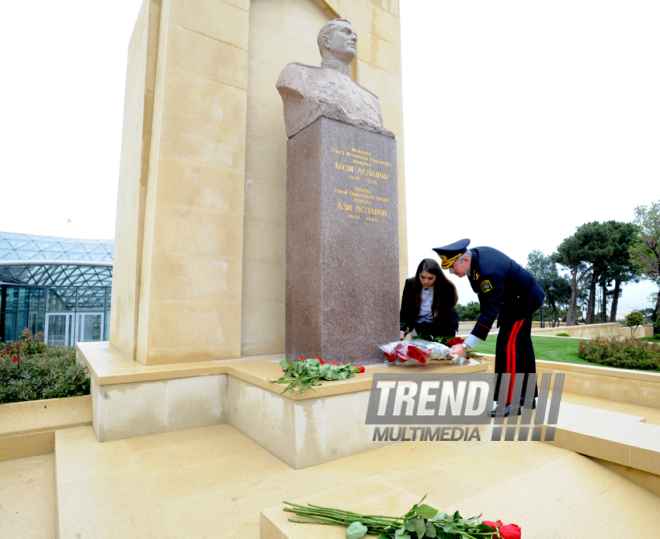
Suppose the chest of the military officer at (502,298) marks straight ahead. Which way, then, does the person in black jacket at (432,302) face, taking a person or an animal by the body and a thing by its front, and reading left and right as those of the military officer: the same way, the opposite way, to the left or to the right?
to the left

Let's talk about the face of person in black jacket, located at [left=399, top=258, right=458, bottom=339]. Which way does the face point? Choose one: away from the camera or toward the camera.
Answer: toward the camera

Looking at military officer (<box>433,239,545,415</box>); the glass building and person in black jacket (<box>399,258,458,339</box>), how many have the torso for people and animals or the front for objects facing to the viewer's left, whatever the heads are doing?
1

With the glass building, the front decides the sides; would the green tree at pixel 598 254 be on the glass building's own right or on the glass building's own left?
on the glass building's own left

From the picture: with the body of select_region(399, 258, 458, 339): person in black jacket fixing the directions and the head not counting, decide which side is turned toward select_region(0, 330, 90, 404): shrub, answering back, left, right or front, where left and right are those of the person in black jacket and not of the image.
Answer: right

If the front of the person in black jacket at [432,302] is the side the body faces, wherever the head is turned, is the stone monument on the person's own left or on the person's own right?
on the person's own right

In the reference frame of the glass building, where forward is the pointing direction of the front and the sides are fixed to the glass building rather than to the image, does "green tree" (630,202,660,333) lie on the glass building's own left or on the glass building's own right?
on the glass building's own left

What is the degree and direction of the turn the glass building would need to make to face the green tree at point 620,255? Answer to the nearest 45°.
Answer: approximately 90° to its left

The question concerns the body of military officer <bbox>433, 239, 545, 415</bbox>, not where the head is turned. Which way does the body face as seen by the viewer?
to the viewer's left

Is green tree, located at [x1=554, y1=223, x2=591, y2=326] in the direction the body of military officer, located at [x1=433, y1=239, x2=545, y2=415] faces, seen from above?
no

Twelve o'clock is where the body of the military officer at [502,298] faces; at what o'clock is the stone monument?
The stone monument is roughly at 12 o'clock from the military officer.

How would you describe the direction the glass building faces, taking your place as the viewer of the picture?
facing the viewer

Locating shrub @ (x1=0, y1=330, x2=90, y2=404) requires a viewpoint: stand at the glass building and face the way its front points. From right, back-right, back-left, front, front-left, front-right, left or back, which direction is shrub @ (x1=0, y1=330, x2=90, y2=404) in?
front

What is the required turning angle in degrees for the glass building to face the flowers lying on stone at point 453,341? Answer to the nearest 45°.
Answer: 0° — it already faces it

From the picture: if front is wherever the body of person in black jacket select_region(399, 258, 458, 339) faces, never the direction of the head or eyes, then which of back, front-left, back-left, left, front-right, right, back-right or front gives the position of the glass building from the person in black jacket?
back-right

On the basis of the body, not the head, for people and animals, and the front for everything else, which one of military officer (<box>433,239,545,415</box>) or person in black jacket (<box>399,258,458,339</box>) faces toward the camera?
the person in black jacket

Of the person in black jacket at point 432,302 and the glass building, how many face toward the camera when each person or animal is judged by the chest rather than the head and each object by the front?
2

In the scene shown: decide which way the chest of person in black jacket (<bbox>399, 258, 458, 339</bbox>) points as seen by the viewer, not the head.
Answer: toward the camera
